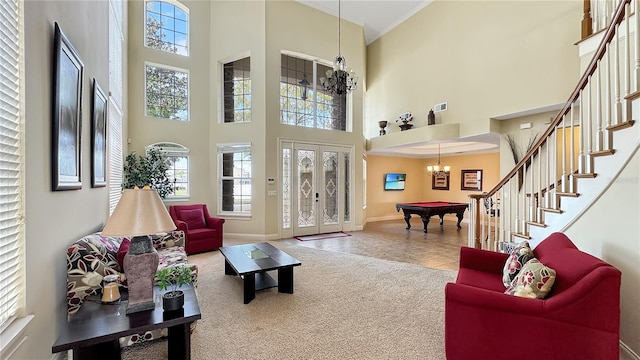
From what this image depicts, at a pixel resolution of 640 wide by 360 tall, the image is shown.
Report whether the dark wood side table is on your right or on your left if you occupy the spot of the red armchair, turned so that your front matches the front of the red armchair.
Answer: on your right

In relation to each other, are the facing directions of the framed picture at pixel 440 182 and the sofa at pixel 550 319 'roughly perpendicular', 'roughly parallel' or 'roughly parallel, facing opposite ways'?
roughly perpendicular

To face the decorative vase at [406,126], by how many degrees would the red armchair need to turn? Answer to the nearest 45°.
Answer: approximately 45° to its left
